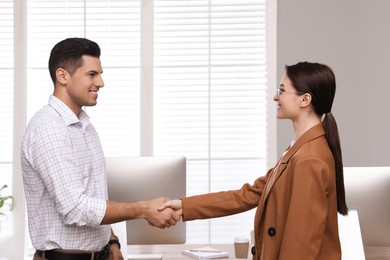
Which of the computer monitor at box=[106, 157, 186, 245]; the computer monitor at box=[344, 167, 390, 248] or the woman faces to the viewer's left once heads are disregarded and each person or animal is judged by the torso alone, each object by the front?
the woman

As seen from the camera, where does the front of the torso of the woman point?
to the viewer's left

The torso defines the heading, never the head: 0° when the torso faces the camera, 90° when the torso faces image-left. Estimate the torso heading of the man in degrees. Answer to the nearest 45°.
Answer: approximately 270°

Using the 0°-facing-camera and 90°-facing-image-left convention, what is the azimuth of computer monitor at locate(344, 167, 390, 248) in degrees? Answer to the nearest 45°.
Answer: approximately 180°

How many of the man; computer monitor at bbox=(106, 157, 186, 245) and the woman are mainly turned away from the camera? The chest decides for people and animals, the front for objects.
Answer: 1

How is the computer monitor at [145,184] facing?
away from the camera

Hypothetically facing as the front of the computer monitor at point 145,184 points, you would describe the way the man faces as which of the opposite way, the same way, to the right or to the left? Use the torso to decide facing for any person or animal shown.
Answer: to the right

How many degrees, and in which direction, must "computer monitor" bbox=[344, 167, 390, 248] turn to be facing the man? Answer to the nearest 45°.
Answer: approximately 135° to its left

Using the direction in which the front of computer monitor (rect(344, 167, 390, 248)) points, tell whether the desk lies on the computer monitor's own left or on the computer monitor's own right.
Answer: on the computer monitor's own left

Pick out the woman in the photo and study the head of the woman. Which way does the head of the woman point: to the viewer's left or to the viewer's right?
to the viewer's left

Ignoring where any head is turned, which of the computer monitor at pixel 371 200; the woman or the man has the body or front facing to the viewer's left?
the woman

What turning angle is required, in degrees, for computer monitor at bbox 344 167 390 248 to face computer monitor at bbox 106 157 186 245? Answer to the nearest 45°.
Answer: approximately 90° to its left
